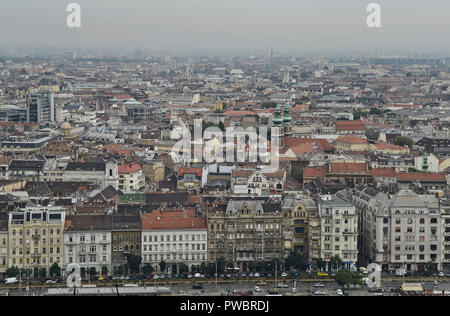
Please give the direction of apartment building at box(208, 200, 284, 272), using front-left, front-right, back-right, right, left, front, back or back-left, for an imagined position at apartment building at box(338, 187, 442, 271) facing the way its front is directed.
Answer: right

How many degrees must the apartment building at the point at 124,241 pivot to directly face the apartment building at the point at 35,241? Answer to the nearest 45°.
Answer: approximately 90° to its right

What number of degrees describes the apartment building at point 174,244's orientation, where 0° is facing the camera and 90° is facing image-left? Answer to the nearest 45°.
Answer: approximately 0°

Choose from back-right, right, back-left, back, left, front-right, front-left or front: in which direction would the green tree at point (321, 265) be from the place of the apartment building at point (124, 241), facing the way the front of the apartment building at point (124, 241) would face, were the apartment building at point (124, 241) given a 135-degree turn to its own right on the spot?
back-right

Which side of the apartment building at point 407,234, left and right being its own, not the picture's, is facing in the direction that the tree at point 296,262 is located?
right

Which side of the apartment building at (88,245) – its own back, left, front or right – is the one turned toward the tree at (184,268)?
left

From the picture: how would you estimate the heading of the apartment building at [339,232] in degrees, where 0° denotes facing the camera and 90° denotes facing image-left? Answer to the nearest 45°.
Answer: approximately 0°

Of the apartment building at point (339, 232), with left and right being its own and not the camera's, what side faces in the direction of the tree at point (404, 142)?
back

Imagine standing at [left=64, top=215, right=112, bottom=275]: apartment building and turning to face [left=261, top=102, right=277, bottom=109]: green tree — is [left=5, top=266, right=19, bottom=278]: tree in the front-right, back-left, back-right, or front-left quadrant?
back-left
